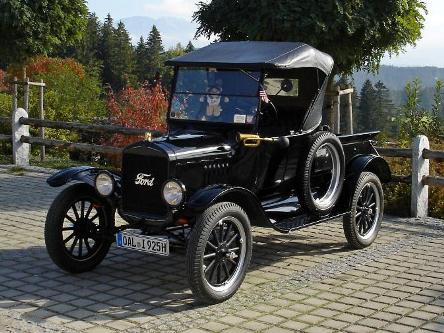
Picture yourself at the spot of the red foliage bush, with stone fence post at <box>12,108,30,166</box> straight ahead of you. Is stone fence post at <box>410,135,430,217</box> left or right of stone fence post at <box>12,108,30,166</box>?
left

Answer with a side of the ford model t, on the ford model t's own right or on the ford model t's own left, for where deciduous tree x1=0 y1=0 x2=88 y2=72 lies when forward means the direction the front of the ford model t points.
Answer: on the ford model t's own right

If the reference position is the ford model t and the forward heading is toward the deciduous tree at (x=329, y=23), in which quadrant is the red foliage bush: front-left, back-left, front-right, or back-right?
front-left

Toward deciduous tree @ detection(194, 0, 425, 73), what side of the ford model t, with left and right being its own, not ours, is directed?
back

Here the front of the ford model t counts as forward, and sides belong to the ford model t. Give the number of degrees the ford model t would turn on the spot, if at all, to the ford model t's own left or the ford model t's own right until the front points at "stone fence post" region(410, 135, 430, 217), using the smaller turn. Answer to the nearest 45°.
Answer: approximately 180°

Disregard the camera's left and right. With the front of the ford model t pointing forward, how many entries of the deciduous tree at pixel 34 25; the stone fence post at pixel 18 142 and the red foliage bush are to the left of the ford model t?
0

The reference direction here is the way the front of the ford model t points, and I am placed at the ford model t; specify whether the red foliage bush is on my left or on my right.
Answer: on my right

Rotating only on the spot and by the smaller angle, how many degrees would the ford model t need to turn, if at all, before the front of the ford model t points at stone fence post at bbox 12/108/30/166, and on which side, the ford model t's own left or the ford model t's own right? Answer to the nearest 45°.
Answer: approximately 90° to the ford model t's own right

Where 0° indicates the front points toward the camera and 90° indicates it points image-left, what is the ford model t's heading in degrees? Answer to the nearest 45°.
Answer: approximately 45°
